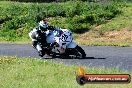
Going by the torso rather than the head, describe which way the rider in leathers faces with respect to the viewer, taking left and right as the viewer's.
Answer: facing the viewer and to the right of the viewer
